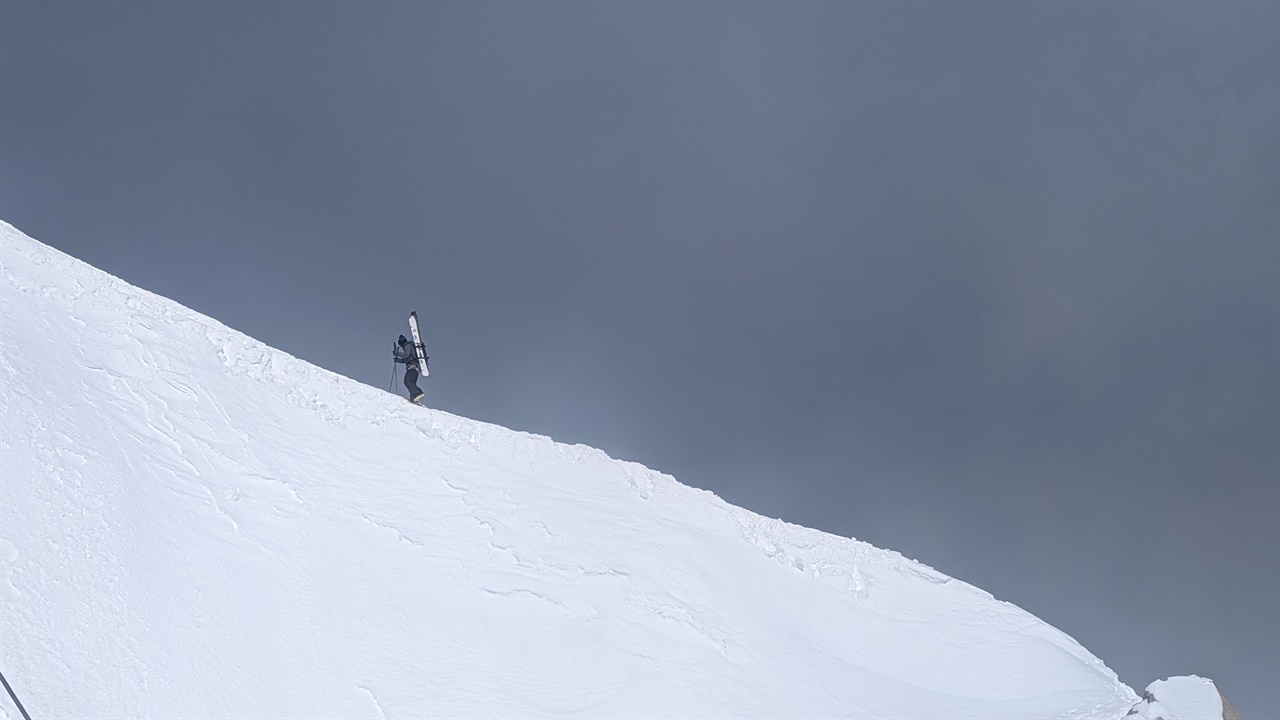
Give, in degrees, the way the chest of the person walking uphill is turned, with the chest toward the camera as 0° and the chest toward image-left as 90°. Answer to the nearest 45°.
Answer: approximately 90°
